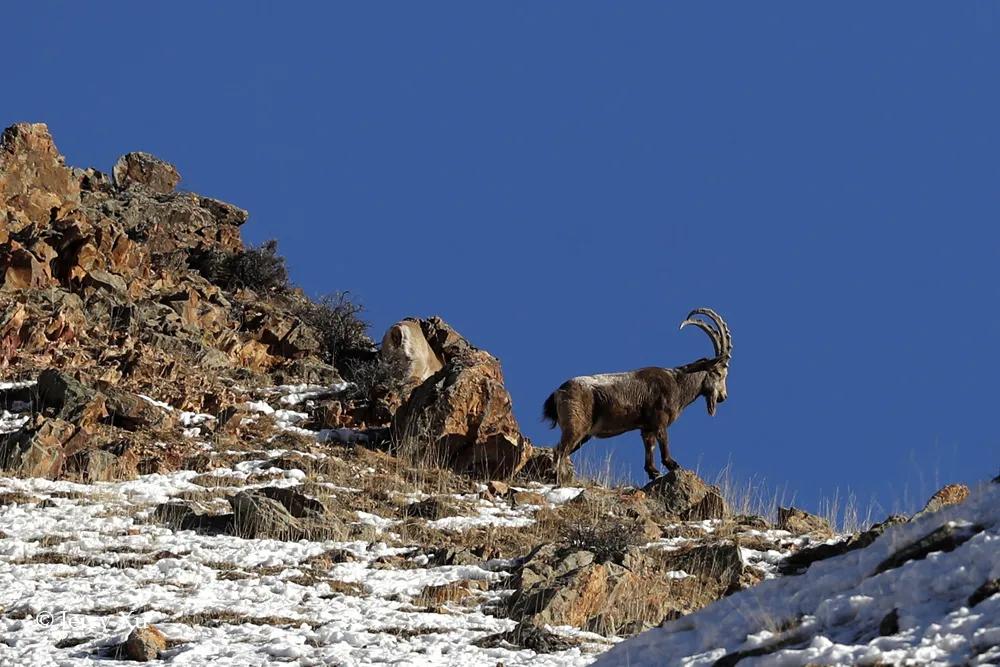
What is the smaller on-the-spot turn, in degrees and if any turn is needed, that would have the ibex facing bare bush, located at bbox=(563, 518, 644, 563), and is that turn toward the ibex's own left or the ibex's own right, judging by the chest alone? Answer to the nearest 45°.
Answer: approximately 90° to the ibex's own right

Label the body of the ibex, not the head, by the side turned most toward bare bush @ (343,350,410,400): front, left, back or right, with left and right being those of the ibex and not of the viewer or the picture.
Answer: back

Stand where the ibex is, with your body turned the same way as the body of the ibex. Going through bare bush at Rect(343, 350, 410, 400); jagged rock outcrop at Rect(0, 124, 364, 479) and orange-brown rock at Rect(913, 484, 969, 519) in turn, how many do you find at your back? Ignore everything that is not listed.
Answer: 2

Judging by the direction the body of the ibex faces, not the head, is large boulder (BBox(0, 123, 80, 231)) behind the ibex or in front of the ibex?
behind

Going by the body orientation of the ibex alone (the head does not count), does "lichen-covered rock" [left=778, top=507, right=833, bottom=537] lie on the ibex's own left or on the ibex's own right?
on the ibex's own right

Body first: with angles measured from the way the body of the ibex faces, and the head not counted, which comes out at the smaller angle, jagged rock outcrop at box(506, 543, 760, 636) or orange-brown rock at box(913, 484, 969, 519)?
the orange-brown rock

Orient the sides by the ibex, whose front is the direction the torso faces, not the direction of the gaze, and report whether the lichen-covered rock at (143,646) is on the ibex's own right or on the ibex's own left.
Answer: on the ibex's own right

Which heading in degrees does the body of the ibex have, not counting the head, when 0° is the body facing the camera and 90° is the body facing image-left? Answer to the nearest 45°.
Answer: approximately 270°

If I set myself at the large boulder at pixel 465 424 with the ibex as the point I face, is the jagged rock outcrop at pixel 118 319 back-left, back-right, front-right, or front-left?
back-left

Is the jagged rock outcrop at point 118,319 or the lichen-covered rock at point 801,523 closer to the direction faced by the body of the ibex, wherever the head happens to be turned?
the lichen-covered rock

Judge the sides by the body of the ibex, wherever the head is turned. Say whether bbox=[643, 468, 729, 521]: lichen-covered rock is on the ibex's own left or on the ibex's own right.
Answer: on the ibex's own right

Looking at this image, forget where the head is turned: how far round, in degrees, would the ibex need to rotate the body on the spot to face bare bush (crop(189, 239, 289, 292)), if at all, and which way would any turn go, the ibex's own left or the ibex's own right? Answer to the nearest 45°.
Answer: approximately 135° to the ibex's own left

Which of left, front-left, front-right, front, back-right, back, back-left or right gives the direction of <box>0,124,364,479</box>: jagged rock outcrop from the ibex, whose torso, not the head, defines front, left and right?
back

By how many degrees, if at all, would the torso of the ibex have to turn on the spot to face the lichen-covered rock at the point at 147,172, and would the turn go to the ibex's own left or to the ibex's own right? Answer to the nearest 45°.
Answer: approximately 135° to the ibex's own left
